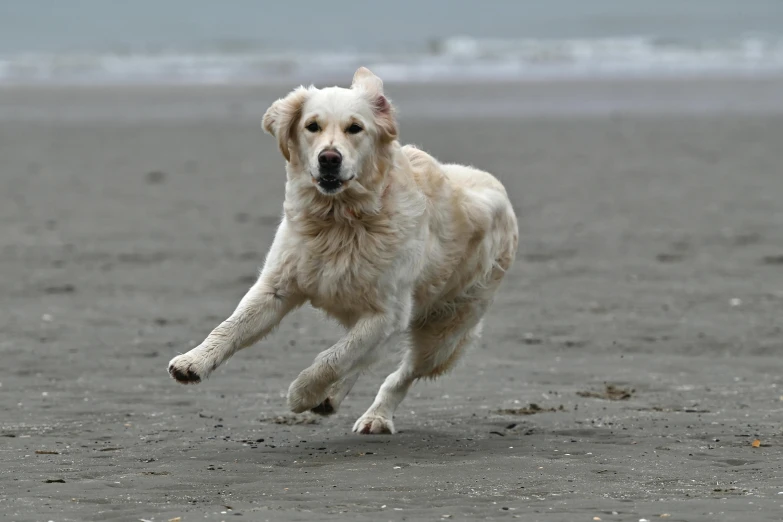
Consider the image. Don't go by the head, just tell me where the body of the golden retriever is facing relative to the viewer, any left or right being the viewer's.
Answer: facing the viewer and to the left of the viewer
